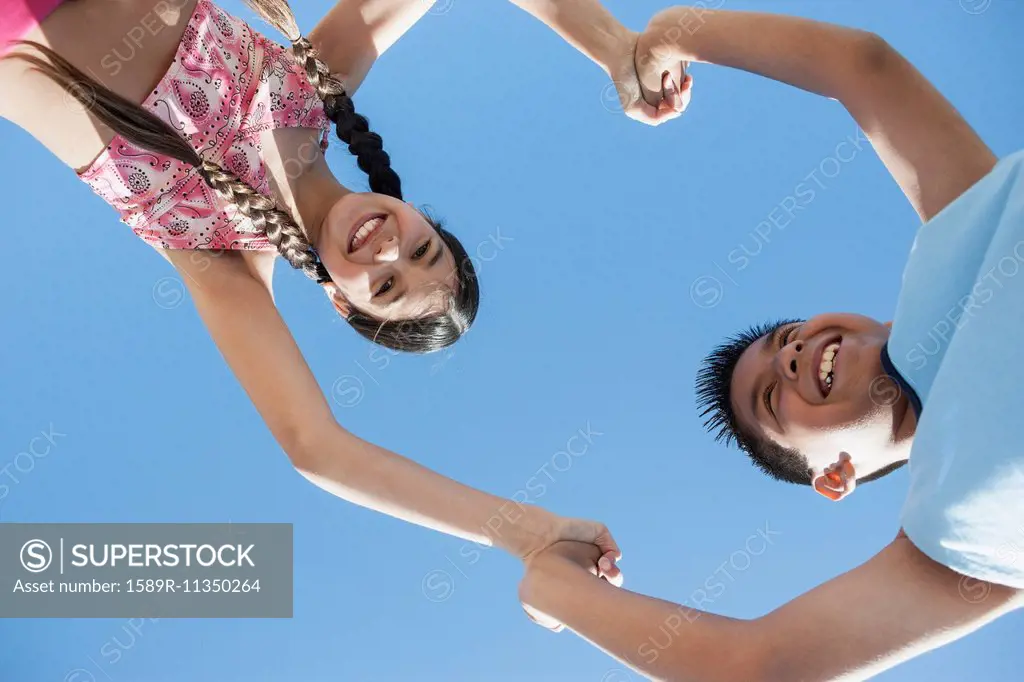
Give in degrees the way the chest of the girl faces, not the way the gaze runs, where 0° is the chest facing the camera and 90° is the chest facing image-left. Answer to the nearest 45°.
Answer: approximately 0°
